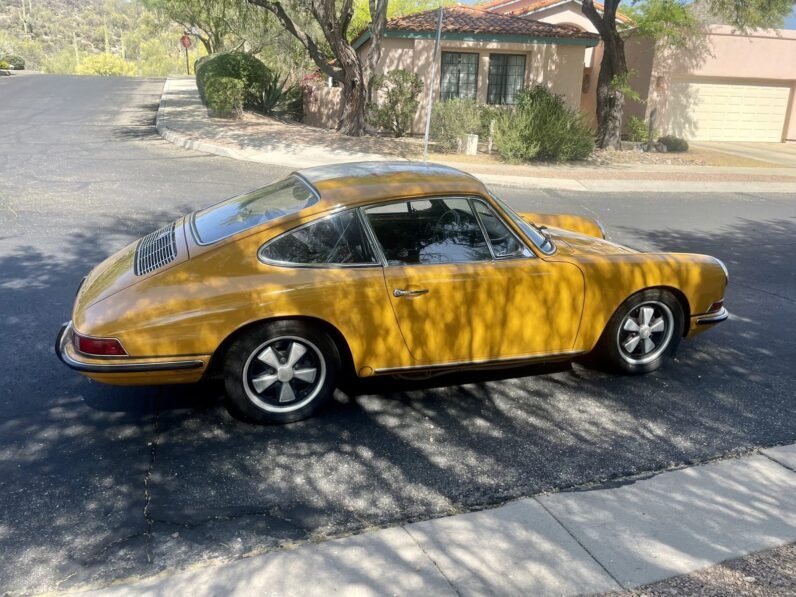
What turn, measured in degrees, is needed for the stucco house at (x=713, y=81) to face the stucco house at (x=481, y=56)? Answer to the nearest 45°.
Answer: approximately 45° to its right

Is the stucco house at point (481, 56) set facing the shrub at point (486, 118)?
yes

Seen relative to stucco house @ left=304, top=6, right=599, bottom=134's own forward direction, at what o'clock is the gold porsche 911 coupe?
The gold porsche 911 coupe is roughly at 12 o'clock from the stucco house.

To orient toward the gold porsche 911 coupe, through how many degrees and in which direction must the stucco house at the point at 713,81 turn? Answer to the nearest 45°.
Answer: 0° — it already faces it

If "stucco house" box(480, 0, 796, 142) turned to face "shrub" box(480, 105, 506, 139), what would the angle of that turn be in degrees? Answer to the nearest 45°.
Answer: approximately 45° to its right

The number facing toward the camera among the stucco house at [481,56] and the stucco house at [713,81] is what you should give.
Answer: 2

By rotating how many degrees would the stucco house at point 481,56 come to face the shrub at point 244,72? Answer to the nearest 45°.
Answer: approximately 90° to its right

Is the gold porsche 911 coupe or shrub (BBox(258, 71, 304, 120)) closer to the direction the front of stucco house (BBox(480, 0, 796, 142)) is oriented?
the gold porsche 911 coupe

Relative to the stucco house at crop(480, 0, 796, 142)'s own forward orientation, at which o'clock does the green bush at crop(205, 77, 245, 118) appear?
The green bush is roughly at 2 o'clock from the stucco house.

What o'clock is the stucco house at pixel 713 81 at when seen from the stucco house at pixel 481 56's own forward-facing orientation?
the stucco house at pixel 713 81 is roughly at 8 o'clock from the stucco house at pixel 481 56.

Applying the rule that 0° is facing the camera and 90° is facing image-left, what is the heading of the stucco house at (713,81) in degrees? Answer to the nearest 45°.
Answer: approximately 0°

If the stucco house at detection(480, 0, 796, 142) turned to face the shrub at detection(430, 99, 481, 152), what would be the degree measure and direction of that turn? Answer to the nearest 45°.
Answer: approximately 45° to its right

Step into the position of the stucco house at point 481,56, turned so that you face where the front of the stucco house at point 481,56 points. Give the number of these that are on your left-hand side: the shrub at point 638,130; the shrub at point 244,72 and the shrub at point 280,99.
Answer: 1
